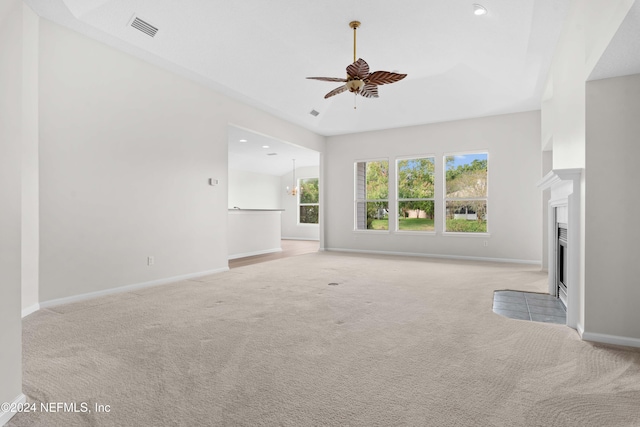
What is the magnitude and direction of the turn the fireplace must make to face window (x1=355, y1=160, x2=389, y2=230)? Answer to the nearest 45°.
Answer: approximately 45° to its right

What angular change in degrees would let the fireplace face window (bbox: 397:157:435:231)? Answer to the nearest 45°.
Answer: approximately 45° to its right

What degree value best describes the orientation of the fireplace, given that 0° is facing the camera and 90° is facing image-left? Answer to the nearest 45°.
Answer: approximately 90°

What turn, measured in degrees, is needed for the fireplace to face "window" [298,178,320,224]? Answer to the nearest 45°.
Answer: approximately 45° to its right

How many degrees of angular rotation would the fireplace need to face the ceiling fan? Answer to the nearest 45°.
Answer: approximately 45° to its left

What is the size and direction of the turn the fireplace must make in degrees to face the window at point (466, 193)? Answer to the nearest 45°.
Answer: approximately 45° to its right
